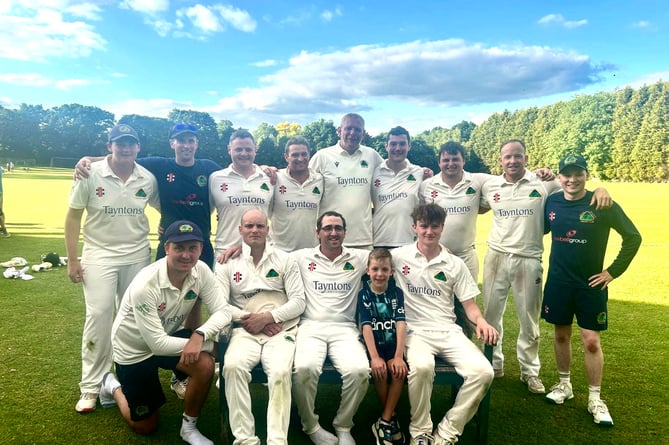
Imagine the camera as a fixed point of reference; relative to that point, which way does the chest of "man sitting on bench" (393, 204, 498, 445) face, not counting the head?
toward the camera

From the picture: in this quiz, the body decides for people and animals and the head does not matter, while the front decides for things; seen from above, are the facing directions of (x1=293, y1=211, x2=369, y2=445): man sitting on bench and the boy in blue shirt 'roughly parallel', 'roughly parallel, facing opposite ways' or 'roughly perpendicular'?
roughly parallel

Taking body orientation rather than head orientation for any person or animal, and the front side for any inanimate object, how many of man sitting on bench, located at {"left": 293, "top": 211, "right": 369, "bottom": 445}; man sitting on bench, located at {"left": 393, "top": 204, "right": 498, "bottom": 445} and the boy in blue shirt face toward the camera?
3

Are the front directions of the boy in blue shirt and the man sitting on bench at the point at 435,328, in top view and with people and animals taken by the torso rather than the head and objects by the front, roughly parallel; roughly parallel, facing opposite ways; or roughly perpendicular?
roughly parallel

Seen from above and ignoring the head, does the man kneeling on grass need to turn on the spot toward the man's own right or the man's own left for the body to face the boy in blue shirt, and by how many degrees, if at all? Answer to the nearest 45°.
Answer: approximately 45° to the man's own left

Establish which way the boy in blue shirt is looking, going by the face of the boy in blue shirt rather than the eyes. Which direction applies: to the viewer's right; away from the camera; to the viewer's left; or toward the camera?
toward the camera

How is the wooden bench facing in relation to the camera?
toward the camera

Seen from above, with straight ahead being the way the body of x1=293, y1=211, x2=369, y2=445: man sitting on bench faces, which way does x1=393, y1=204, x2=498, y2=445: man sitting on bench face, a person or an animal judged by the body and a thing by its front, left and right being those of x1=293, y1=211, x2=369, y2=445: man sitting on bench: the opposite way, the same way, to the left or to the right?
the same way

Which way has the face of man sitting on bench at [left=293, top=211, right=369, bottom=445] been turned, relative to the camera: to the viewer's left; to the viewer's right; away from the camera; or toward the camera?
toward the camera

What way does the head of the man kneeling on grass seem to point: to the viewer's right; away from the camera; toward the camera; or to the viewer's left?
toward the camera

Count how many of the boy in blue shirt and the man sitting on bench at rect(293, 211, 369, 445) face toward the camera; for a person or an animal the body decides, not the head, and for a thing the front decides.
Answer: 2

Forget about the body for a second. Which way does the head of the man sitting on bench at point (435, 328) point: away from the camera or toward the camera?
toward the camera

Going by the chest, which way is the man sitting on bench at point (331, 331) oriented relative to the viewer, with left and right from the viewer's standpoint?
facing the viewer

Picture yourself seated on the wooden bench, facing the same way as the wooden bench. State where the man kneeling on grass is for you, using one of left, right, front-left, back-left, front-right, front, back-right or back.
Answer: right

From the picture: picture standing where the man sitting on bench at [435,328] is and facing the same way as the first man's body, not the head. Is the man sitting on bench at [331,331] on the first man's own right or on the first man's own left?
on the first man's own right

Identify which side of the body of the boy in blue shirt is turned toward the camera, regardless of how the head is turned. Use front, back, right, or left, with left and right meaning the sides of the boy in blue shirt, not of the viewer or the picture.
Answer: front
